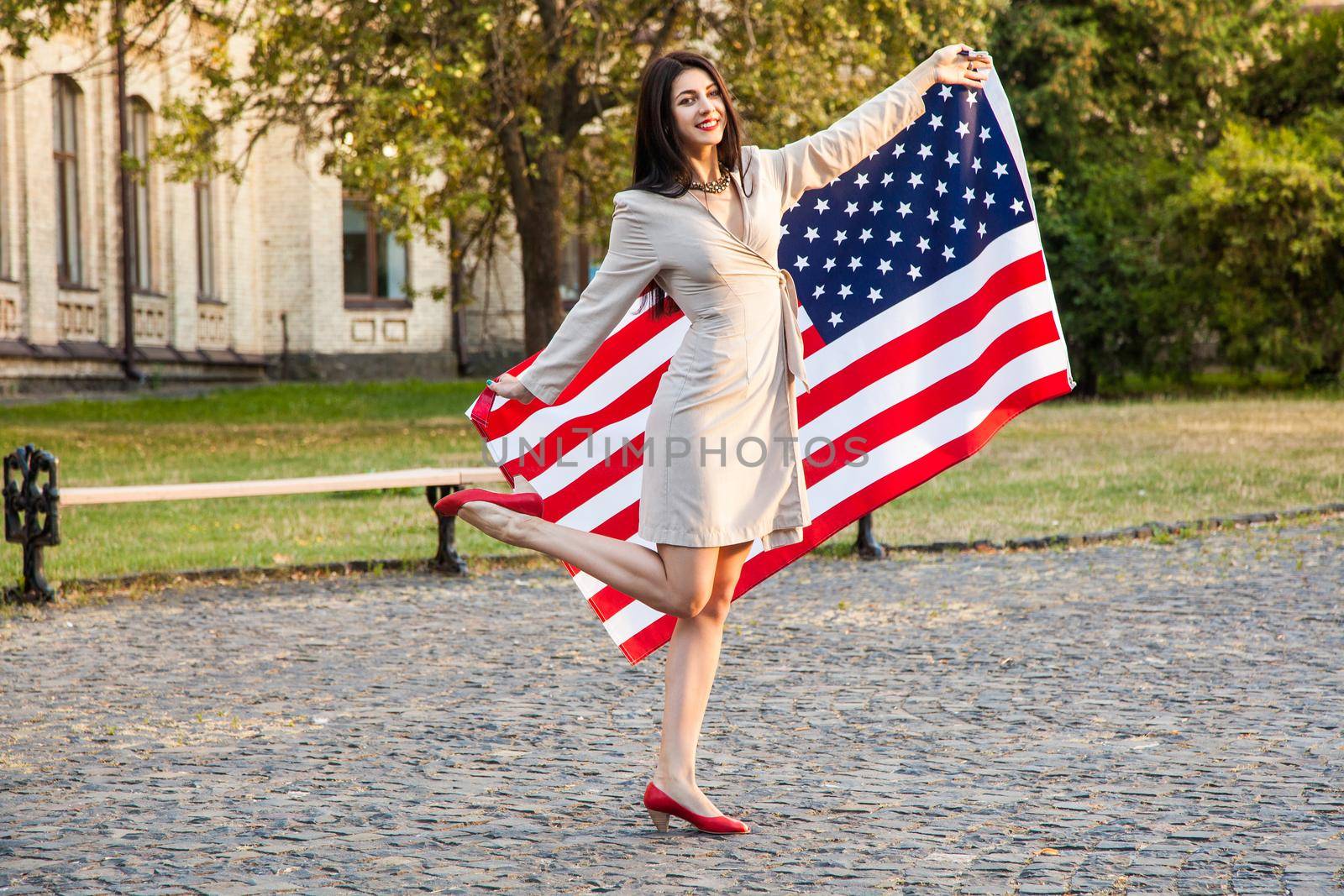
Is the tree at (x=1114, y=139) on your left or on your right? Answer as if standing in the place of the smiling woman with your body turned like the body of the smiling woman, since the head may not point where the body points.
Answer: on your left

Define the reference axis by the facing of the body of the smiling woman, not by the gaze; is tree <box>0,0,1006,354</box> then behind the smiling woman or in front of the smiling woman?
behind

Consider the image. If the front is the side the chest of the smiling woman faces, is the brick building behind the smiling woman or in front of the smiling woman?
behind
